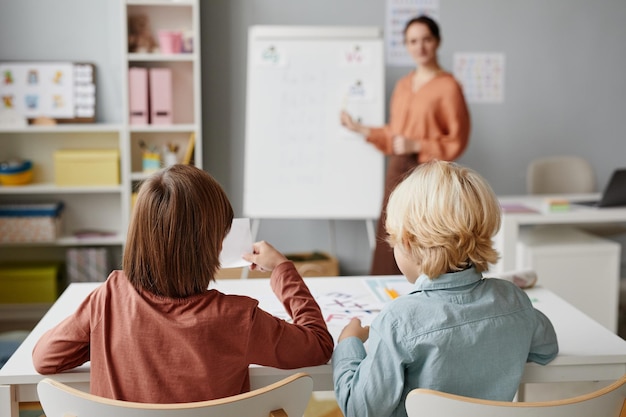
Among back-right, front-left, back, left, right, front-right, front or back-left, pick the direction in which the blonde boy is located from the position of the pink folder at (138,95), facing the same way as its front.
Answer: front

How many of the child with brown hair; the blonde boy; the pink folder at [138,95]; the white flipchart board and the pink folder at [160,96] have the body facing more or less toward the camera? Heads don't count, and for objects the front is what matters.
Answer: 3

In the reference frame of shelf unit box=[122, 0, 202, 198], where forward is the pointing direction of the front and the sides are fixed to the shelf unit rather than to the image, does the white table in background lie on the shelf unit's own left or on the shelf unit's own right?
on the shelf unit's own left

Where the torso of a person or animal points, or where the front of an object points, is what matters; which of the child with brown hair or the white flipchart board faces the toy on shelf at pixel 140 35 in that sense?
the child with brown hair

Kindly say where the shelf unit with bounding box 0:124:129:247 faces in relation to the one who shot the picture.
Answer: facing the viewer

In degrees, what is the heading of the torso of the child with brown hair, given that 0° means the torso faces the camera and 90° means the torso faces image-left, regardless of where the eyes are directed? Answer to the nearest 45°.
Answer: approximately 180°

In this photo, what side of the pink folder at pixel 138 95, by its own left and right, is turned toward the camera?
front

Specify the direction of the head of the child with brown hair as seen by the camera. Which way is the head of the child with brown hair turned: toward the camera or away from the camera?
away from the camera

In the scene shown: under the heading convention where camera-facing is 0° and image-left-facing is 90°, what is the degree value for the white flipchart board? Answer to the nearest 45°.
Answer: approximately 0°

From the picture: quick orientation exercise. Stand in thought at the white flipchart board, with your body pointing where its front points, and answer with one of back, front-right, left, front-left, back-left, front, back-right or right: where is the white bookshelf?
right

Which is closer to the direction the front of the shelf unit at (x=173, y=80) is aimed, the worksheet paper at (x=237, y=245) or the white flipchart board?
the worksheet paper

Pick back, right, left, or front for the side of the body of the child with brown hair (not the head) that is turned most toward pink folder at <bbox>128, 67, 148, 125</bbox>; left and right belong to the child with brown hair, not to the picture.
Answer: front

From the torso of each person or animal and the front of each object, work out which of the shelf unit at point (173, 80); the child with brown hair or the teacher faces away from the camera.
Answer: the child with brown hair
